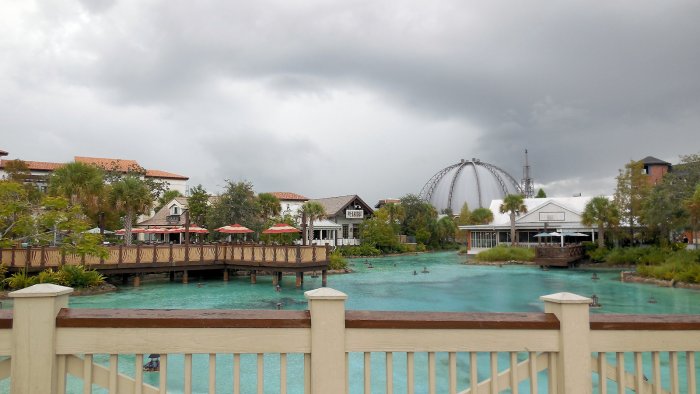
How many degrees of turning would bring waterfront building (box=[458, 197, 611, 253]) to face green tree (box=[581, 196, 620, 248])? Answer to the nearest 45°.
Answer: approximately 45° to its left

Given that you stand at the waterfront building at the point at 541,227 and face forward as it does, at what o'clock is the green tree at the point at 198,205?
The green tree is roughly at 2 o'clock from the waterfront building.

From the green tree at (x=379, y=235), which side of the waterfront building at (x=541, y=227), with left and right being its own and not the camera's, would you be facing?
right

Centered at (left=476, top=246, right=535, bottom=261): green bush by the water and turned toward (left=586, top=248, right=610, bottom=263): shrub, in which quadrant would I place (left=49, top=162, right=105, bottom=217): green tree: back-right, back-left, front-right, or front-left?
back-right

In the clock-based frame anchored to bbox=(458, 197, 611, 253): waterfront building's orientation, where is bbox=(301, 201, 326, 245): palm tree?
The palm tree is roughly at 2 o'clock from the waterfront building.

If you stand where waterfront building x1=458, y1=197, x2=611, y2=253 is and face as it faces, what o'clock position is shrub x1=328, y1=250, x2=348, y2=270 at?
The shrub is roughly at 1 o'clock from the waterfront building.

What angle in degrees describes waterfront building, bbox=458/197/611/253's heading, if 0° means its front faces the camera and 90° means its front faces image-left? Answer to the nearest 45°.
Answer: approximately 0°

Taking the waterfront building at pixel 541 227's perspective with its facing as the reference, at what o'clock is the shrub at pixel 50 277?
The shrub is roughly at 1 o'clock from the waterfront building.

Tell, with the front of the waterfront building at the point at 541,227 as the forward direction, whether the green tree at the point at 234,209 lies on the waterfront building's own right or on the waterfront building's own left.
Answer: on the waterfront building's own right

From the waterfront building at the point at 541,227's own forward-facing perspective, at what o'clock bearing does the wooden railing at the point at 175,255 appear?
The wooden railing is roughly at 1 o'clock from the waterfront building.

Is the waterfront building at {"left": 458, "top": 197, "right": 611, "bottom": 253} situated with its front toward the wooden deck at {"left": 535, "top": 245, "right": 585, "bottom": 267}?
yes
